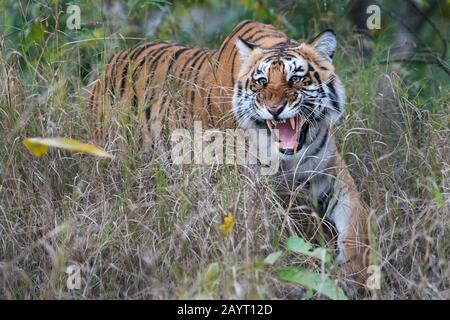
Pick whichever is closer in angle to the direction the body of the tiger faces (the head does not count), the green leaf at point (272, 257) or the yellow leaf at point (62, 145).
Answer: the green leaf

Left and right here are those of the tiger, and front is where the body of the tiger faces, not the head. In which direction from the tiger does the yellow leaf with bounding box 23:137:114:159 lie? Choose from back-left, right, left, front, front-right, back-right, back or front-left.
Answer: right

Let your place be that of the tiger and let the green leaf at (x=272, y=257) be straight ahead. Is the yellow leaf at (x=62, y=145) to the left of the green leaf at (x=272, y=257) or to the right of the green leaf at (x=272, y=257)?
right

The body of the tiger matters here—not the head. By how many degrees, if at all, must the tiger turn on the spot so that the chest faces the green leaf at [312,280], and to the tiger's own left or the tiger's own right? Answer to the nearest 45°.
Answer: approximately 45° to the tiger's own right

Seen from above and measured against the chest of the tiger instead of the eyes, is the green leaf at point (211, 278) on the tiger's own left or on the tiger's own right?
on the tiger's own right

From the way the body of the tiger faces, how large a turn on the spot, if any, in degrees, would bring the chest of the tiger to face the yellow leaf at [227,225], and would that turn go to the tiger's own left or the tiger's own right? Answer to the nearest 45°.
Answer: approximately 45° to the tiger's own right

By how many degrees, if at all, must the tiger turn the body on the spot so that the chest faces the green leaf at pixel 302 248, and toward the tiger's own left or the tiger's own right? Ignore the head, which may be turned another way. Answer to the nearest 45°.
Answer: approximately 45° to the tiger's own right

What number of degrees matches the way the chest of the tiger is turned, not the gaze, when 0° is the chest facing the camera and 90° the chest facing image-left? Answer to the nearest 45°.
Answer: approximately 315°
